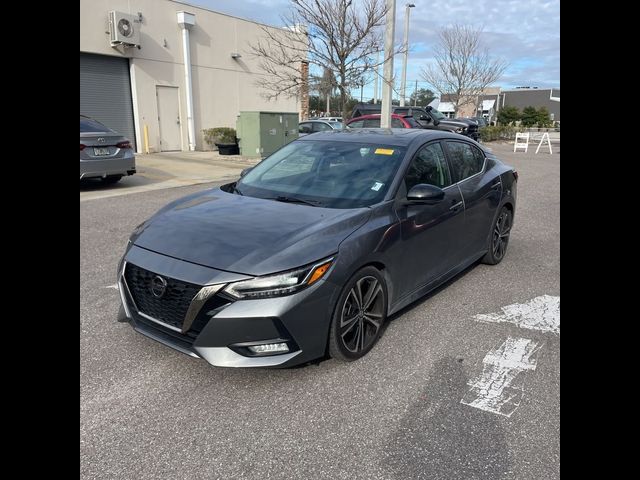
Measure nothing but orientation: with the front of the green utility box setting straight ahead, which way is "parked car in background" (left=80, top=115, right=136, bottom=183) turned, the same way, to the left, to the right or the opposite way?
the opposite way

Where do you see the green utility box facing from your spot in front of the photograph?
facing the viewer and to the right of the viewer

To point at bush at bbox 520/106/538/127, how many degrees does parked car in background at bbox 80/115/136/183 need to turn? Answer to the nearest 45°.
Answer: approximately 90° to its right

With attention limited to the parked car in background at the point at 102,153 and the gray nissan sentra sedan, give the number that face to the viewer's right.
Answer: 0

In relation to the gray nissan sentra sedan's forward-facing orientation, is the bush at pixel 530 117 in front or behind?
behind

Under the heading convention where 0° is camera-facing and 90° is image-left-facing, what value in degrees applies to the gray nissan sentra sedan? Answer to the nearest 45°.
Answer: approximately 45°

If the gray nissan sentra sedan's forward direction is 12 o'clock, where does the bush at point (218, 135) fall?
The bush is roughly at 4 o'clock from the gray nissan sentra sedan.

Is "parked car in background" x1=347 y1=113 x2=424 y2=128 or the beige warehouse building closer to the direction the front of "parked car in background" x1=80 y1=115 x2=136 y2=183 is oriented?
the beige warehouse building

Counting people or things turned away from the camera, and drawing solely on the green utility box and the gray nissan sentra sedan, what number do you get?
0

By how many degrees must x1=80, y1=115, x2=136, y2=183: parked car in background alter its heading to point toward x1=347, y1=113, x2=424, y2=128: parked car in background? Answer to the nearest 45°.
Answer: approximately 90° to its right

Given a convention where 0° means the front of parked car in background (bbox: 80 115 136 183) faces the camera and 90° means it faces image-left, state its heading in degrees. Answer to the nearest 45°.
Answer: approximately 135°
